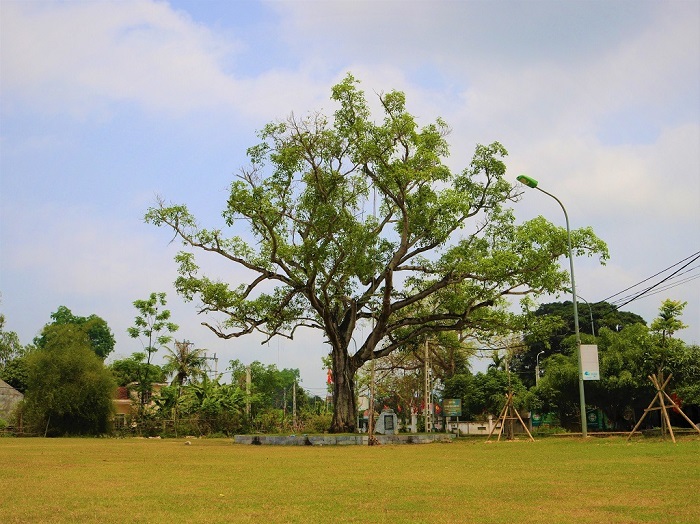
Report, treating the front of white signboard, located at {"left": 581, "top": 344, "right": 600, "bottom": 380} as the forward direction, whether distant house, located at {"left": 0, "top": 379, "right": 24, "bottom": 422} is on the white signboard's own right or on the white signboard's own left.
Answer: on the white signboard's own right

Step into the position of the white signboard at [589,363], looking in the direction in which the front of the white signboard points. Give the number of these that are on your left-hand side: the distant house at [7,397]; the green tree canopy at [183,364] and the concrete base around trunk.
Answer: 0

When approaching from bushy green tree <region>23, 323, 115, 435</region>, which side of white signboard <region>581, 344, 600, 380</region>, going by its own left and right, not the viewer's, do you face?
right

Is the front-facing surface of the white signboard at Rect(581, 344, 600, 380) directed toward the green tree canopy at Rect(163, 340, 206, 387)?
no

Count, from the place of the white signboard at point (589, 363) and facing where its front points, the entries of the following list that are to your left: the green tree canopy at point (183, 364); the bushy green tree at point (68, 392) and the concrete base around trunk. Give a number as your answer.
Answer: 0

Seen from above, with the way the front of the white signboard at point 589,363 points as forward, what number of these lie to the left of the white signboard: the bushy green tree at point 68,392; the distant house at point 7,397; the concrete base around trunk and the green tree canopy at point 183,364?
0

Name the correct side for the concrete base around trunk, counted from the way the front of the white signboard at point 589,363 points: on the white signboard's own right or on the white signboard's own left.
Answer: on the white signboard's own right

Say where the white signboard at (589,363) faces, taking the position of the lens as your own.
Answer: facing the viewer

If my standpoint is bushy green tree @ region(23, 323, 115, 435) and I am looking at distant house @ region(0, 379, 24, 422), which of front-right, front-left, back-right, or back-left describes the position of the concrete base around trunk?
back-right
